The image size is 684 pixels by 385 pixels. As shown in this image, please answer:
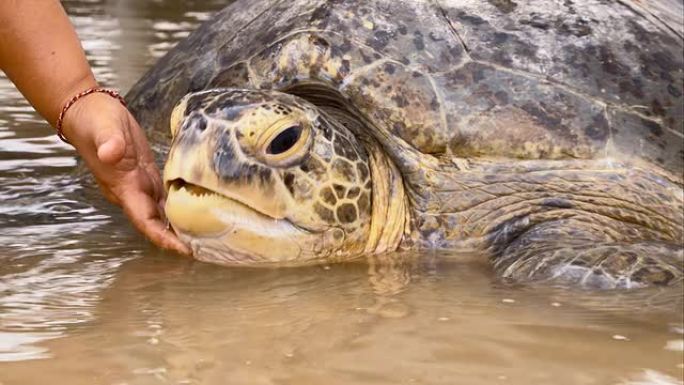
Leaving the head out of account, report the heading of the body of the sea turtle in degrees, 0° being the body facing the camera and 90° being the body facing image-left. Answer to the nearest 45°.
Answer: approximately 45°
